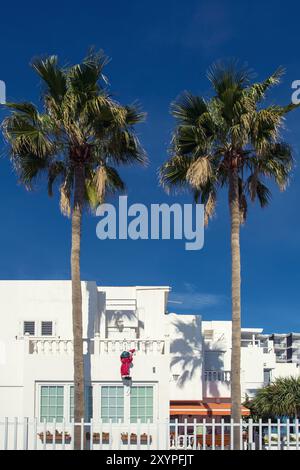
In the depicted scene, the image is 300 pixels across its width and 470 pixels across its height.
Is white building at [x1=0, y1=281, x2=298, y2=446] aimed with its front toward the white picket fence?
yes

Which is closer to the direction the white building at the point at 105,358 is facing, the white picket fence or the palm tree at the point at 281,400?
the white picket fence

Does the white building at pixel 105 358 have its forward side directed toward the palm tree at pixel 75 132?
yes

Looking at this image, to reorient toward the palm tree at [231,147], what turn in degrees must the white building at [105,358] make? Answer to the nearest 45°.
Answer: approximately 45° to its left

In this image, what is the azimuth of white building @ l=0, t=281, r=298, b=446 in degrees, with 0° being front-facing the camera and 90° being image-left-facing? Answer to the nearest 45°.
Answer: approximately 0°
